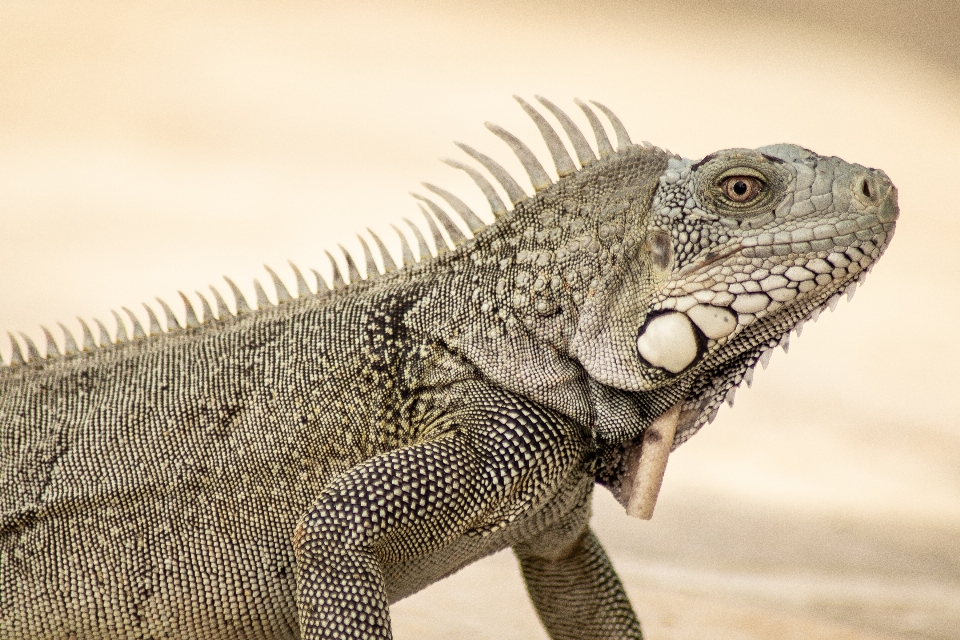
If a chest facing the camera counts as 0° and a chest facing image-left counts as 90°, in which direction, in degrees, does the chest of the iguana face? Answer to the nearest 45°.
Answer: approximately 270°
